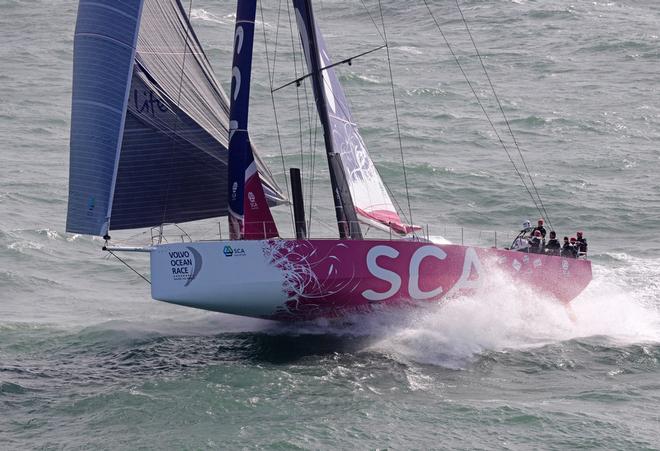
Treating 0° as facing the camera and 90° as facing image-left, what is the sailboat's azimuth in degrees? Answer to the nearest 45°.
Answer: approximately 90°
